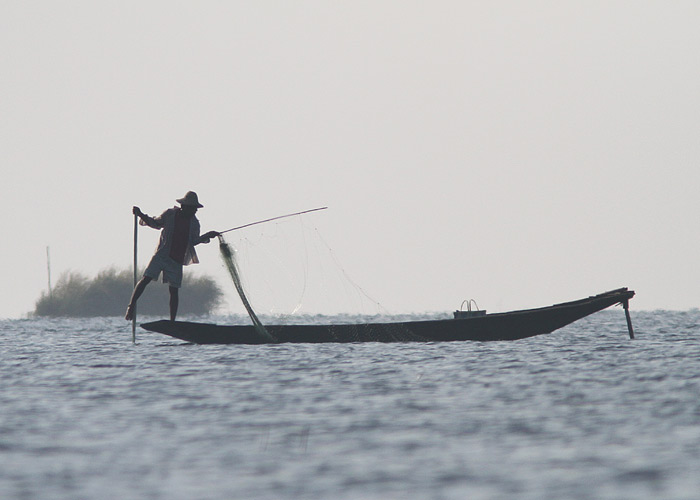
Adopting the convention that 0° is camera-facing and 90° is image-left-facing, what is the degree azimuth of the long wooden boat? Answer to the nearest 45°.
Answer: approximately 270°

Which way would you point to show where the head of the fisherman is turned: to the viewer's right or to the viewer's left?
to the viewer's right
